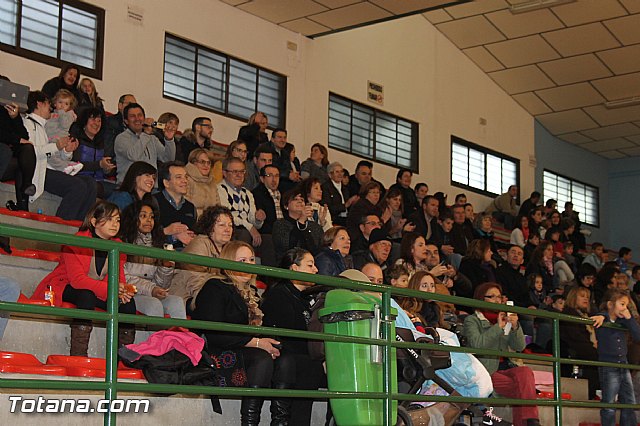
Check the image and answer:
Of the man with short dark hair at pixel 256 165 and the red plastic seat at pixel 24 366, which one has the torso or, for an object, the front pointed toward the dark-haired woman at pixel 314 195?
the man with short dark hair

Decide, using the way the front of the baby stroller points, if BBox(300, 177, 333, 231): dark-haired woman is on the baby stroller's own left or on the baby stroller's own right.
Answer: on the baby stroller's own left

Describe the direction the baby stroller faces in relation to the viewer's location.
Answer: facing to the right of the viewer

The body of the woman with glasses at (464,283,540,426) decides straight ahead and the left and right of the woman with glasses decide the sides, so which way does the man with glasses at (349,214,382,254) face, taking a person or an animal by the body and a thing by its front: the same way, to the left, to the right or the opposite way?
the same way

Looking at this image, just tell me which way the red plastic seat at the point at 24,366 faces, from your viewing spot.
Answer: facing the viewer and to the right of the viewer

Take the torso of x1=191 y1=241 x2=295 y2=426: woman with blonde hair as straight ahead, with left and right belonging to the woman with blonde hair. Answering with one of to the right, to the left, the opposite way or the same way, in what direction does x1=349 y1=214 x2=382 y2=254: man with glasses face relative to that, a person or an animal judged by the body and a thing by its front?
the same way

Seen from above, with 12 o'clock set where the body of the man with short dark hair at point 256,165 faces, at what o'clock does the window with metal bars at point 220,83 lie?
The window with metal bars is roughly at 7 o'clock from the man with short dark hair.

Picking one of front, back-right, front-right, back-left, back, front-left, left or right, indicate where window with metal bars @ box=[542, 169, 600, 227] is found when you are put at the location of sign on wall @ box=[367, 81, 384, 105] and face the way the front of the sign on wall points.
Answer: left

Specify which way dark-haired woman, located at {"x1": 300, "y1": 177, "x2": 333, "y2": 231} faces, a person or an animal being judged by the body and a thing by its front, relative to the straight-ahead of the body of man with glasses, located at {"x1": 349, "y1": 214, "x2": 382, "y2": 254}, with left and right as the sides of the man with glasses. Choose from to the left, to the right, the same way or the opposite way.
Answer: the same way

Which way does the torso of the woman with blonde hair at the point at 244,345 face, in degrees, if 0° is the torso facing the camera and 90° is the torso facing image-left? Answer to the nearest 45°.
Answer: approximately 315°

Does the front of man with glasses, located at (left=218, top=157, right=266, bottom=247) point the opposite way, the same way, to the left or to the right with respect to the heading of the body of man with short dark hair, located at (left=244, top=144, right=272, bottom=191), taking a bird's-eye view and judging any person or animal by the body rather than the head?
the same way

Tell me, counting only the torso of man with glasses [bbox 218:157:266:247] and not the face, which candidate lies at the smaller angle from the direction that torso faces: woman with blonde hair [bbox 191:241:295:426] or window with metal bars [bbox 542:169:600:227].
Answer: the woman with blonde hair

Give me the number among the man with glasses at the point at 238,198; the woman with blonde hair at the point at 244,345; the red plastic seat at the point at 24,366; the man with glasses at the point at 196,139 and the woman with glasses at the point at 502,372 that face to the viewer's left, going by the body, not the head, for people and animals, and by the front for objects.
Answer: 0

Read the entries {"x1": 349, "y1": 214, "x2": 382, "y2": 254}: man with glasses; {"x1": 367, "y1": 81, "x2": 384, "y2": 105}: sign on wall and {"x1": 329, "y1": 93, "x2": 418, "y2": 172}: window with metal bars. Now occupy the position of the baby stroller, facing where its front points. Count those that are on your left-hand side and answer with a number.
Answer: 3

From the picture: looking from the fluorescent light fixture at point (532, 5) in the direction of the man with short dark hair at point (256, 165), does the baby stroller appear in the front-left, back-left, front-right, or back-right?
front-left

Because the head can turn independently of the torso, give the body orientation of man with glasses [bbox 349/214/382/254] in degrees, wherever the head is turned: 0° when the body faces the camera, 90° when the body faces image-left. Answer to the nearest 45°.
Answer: approximately 315°

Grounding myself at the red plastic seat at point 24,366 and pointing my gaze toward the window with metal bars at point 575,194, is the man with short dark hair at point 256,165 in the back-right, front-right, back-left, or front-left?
front-left

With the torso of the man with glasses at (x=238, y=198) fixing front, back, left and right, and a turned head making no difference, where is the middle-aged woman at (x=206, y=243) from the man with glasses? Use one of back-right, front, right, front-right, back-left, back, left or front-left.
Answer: front-right

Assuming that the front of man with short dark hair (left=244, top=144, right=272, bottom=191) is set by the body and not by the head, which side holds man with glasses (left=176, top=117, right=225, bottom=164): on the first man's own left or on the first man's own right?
on the first man's own right

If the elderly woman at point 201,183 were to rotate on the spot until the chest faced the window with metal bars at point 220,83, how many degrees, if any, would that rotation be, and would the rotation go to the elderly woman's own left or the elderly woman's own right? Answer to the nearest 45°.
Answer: approximately 135° to the elderly woman's own left
